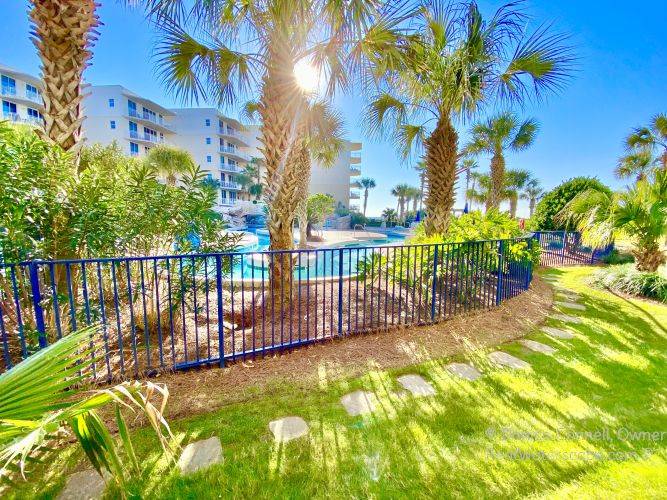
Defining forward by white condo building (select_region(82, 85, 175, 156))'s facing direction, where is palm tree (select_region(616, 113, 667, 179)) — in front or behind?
in front

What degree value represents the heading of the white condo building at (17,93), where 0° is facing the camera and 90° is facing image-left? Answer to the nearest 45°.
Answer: approximately 315°

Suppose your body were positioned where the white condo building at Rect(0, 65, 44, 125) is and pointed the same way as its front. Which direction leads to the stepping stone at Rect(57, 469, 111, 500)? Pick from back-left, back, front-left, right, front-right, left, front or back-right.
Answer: front-right

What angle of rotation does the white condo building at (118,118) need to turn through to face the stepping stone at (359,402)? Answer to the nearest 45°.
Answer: approximately 45° to its right

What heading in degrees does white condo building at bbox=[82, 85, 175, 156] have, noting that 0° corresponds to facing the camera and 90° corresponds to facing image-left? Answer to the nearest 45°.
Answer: approximately 315°

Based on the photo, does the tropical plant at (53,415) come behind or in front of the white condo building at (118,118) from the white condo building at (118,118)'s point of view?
in front

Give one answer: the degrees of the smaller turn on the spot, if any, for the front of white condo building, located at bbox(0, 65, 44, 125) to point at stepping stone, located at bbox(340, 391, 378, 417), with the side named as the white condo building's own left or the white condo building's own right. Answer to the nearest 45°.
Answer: approximately 45° to the white condo building's own right

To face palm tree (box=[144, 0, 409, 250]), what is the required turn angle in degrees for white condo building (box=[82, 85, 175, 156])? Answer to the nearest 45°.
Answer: approximately 45° to its right

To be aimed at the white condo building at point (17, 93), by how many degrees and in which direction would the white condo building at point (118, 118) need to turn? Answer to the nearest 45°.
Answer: approximately 135° to its right
